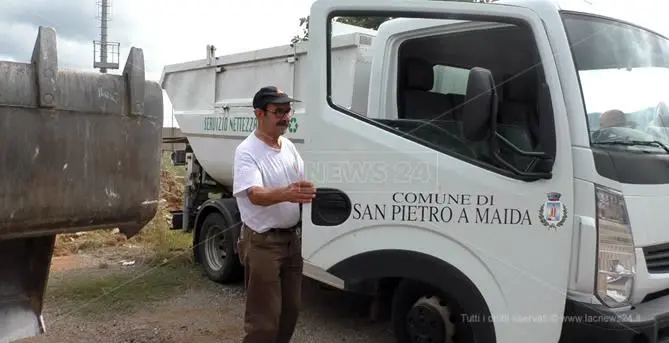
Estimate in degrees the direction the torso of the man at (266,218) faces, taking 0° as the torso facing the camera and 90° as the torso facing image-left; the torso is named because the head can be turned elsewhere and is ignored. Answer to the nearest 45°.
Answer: approximately 315°

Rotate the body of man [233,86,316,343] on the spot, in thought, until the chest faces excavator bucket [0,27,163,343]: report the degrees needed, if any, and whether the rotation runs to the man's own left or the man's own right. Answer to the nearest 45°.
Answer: approximately 90° to the man's own right

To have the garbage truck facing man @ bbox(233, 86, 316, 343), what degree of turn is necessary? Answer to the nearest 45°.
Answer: approximately 135° to its right

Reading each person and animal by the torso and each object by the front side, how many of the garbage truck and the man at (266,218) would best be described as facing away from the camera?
0

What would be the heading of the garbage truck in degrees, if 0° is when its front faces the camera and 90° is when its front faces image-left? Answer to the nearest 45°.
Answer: approximately 315°

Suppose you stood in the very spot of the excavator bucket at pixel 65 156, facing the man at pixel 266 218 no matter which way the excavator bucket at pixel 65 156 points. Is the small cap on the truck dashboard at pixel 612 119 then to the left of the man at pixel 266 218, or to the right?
right
